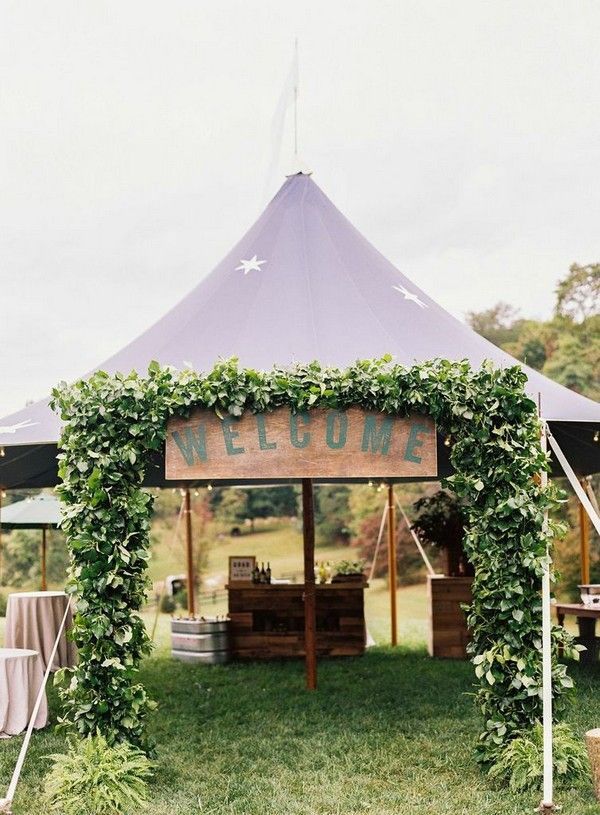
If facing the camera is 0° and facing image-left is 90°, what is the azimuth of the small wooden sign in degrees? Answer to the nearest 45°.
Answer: approximately 0°

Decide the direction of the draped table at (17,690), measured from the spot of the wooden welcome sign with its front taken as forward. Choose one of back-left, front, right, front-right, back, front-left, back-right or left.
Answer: back-right

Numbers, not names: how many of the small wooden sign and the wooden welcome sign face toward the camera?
2

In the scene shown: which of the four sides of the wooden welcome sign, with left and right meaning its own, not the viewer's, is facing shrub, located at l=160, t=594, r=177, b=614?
back

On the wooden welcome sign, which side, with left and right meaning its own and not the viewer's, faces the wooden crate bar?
back

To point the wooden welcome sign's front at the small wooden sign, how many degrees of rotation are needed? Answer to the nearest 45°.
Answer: approximately 180°

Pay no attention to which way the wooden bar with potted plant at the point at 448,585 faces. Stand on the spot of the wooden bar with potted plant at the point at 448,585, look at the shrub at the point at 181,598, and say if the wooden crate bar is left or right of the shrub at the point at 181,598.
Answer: left
